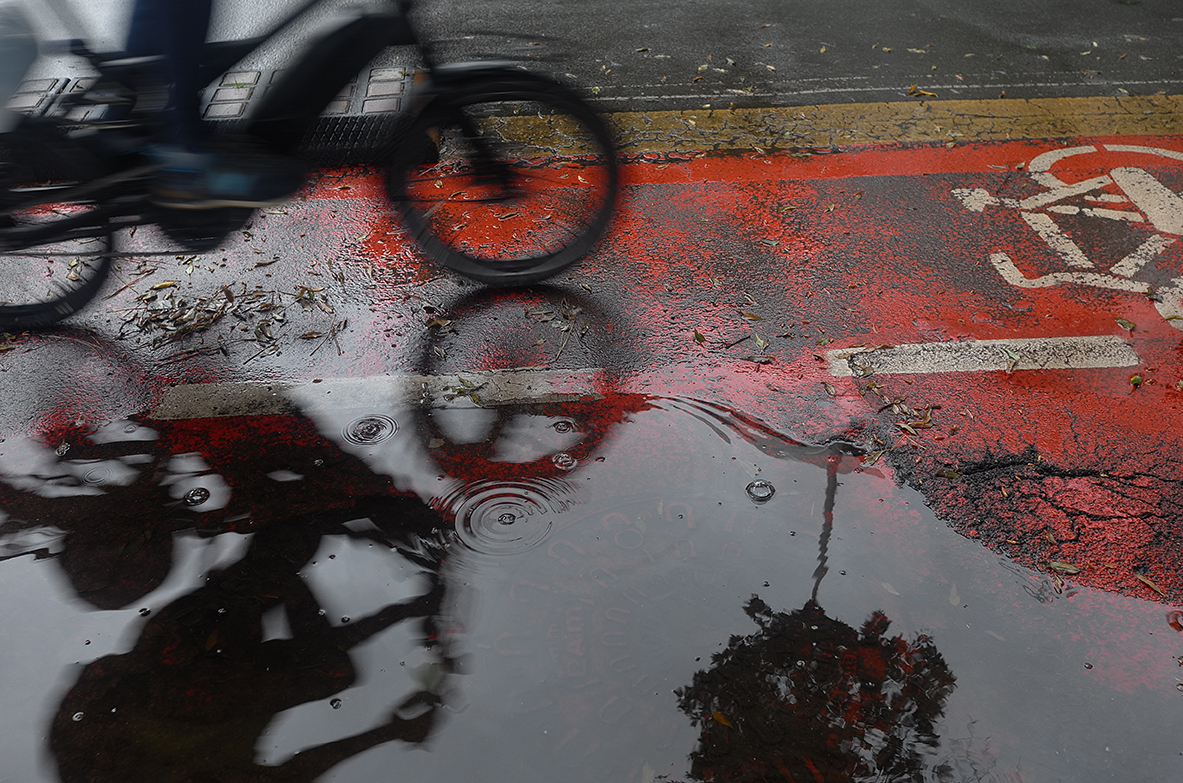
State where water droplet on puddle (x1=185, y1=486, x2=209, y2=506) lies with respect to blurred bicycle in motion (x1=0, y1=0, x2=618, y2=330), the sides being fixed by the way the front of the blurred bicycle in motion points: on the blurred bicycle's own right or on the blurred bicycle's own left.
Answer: on the blurred bicycle's own right

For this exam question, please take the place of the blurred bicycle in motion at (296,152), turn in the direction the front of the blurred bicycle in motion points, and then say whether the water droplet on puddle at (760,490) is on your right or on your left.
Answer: on your right

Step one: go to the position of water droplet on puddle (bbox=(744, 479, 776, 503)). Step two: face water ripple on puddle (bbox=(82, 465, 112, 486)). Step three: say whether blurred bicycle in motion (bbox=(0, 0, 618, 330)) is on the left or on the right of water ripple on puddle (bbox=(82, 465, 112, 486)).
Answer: right

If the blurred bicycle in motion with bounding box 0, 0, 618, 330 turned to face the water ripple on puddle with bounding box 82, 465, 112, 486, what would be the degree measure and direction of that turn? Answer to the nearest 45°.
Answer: approximately 135° to its right

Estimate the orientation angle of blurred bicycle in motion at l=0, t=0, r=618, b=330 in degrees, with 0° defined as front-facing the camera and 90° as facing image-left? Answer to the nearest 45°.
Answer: approximately 270°
